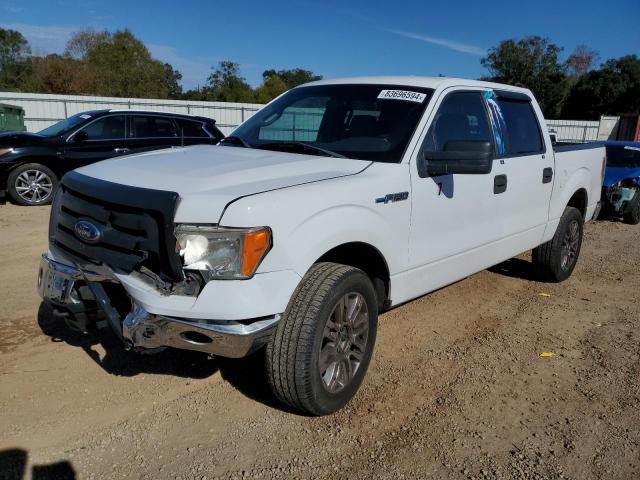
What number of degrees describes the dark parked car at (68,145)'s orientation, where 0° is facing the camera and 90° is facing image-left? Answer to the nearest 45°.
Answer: approximately 90°

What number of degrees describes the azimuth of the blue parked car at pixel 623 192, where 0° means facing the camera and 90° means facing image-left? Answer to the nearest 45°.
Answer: approximately 45°

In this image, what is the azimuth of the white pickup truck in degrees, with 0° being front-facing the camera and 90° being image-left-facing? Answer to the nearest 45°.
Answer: approximately 45°

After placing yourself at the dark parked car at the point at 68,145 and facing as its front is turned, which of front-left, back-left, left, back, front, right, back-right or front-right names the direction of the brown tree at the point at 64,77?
right

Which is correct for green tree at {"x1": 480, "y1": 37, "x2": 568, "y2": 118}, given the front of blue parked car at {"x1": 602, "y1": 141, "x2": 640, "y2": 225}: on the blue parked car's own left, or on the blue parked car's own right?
on the blue parked car's own right

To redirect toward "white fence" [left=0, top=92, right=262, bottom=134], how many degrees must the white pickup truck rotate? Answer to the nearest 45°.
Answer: approximately 90° to its right

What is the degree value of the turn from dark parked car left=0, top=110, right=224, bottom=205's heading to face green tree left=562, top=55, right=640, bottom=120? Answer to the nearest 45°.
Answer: approximately 135° to its right

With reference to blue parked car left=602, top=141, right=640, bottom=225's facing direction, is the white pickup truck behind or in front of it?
in front

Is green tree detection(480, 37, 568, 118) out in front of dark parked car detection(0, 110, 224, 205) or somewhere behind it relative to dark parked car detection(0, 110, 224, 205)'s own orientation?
behind

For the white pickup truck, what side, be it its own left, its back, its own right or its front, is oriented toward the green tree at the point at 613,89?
back

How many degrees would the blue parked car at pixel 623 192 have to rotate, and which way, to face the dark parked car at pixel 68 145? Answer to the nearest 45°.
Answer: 0° — it already faces it

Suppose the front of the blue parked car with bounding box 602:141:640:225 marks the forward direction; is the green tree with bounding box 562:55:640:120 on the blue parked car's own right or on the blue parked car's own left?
on the blue parked car's own right

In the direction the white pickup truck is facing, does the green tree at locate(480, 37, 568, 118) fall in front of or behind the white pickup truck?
behind
